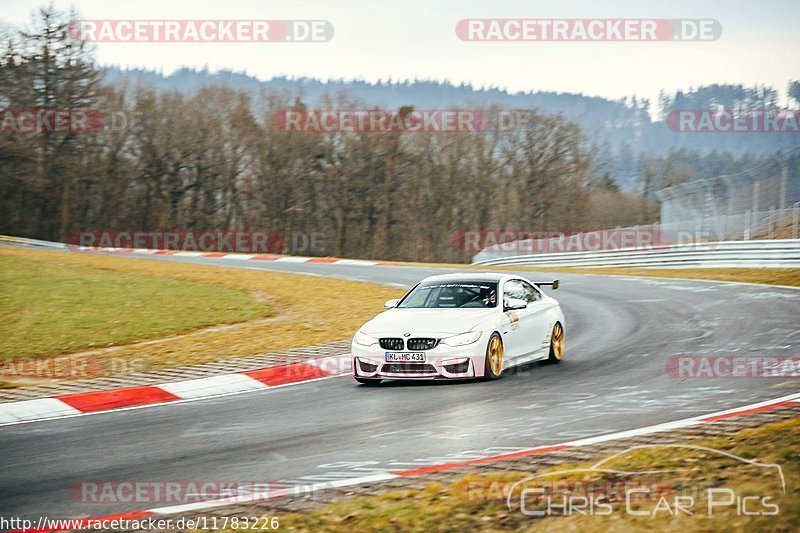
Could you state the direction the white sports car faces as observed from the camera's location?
facing the viewer and to the left of the viewer

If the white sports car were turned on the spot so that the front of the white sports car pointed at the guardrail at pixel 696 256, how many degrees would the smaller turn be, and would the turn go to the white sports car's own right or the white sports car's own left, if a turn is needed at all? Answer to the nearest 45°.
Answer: approximately 135° to the white sports car's own right
